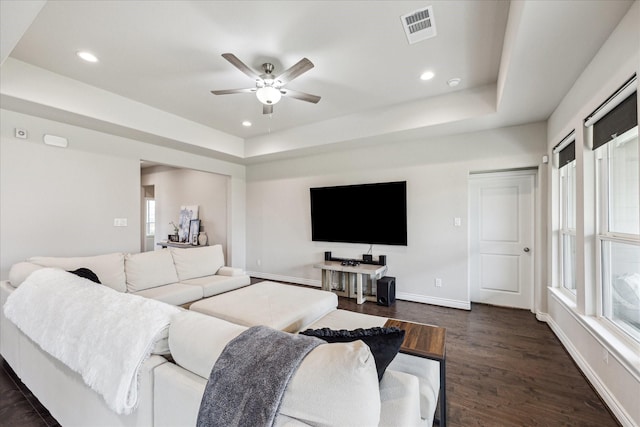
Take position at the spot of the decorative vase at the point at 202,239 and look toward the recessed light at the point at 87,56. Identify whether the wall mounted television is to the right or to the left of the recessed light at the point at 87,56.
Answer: left

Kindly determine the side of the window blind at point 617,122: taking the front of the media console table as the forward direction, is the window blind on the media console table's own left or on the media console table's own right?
on the media console table's own left

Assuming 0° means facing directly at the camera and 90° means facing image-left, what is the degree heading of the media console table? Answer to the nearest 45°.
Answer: approximately 45°

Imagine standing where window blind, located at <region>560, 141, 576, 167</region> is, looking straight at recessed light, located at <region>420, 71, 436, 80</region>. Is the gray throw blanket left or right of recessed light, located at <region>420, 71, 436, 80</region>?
left
